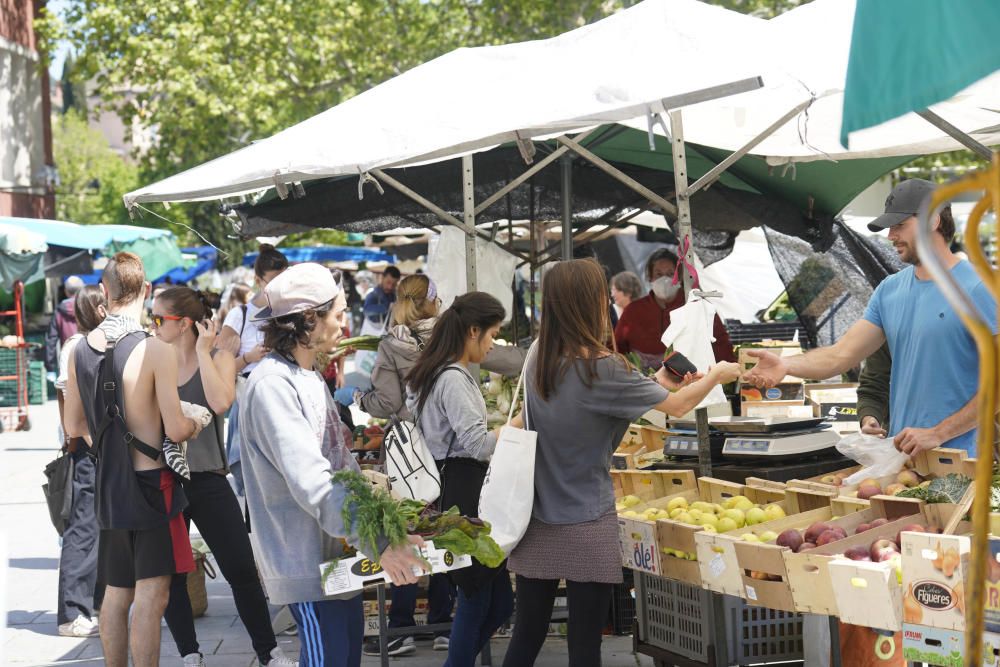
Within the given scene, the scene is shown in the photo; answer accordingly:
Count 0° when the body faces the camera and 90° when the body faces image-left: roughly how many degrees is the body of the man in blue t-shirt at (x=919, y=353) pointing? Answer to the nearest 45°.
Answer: approximately 45°

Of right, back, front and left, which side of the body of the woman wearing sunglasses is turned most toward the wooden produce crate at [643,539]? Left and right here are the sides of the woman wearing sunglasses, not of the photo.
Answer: left

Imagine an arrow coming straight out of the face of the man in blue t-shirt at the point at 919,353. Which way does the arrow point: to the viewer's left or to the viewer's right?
to the viewer's left

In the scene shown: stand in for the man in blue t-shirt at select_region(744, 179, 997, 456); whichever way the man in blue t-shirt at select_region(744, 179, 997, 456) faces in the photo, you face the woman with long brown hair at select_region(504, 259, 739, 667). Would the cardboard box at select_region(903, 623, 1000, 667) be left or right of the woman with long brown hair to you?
left

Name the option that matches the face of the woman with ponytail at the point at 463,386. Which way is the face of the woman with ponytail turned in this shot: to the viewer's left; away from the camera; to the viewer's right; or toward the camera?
to the viewer's right

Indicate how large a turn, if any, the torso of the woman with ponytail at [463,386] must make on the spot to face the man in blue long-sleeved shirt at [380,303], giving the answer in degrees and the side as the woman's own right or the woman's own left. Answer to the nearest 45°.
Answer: approximately 90° to the woman's own left

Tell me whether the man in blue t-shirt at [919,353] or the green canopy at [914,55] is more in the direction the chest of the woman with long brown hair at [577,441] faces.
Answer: the man in blue t-shirt

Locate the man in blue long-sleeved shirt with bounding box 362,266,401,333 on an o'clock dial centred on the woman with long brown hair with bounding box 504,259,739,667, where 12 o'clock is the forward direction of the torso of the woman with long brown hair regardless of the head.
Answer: The man in blue long-sleeved shirt is roughly at 10 o'clock from the woman with long brown hair.

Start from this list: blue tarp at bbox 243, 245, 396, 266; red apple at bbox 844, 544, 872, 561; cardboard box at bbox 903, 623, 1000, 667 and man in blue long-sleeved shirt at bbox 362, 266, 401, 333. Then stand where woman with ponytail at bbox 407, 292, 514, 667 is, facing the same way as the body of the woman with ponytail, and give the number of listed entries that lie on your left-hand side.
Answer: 2

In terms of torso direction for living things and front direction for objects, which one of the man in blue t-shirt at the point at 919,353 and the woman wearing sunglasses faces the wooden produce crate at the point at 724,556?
the man in blue t-shirt

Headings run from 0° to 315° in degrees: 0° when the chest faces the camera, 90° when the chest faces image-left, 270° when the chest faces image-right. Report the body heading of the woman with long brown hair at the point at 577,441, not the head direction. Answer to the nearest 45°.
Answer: approximately 225°

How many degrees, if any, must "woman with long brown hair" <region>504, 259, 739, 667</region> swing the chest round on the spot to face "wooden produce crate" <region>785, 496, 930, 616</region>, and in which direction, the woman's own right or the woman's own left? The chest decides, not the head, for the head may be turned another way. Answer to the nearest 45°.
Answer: approximately 45° to the woman's own right

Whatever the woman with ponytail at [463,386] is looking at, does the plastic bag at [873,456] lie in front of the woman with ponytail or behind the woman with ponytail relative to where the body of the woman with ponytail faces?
in front

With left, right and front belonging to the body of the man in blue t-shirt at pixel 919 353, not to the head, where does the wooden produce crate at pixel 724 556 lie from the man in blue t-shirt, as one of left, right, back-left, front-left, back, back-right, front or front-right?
front

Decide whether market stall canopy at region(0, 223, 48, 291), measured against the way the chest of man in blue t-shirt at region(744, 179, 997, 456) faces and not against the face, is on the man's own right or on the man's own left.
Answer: on the man's own right

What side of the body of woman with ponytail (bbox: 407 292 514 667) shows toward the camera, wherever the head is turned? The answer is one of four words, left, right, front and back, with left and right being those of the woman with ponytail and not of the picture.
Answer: right

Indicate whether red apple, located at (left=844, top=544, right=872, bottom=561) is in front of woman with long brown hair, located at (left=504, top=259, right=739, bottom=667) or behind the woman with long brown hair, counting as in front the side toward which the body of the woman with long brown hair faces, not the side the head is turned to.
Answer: in front

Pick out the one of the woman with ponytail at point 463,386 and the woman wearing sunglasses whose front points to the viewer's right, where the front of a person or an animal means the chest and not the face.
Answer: the woman with ponytail

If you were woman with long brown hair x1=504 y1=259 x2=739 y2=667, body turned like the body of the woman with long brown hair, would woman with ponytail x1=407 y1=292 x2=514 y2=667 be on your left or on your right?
on your left

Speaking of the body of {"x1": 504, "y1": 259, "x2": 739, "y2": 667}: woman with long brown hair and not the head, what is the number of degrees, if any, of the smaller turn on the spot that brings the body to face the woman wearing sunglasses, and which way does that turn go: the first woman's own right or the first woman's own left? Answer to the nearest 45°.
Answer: approximately 90° to the first woman's own left

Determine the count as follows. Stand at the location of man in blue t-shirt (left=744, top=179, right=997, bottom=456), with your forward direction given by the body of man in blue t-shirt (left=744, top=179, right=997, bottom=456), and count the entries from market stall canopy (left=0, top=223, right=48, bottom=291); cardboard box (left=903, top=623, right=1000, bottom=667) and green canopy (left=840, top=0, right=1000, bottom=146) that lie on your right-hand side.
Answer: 1
